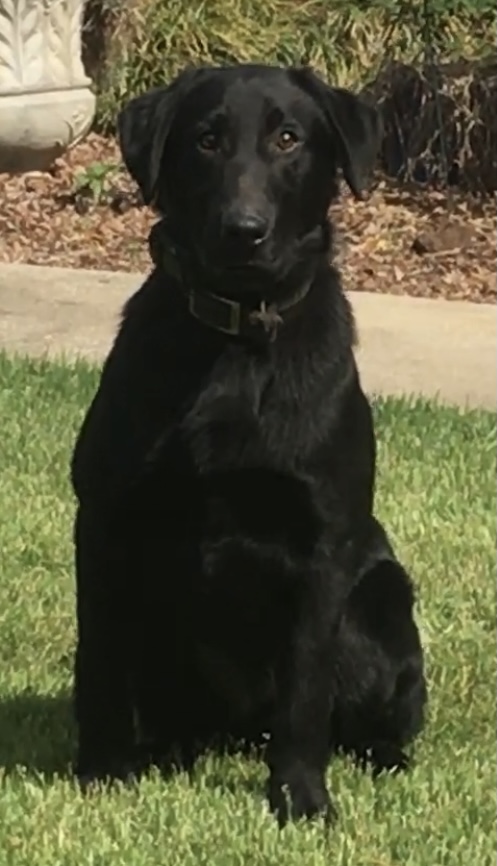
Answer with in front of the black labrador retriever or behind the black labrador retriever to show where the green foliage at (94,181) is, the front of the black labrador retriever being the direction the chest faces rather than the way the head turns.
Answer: behind

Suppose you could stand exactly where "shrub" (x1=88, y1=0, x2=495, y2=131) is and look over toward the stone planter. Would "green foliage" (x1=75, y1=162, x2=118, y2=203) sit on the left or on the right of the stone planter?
left

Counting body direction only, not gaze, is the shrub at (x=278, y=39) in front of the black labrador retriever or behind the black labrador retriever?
behind

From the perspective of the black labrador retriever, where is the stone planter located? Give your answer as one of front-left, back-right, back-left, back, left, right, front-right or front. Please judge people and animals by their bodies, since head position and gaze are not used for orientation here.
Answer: back

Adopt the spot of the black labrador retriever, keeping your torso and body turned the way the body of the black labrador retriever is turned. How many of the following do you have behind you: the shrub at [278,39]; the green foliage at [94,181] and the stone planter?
3

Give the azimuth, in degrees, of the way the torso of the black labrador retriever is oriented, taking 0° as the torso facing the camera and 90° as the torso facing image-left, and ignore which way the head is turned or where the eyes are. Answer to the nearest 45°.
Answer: approximately 0°
